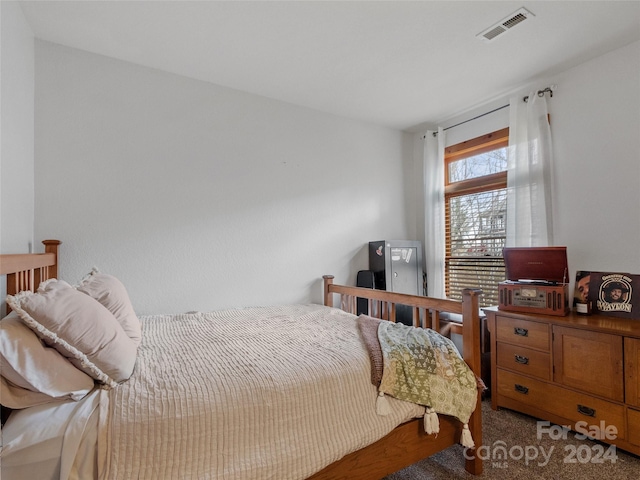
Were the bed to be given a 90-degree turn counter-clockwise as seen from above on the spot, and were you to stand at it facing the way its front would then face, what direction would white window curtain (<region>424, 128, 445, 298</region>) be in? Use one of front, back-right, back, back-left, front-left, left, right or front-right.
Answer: front-right

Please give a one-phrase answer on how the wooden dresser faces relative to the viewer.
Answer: facing the viewer and to the left of the viewer

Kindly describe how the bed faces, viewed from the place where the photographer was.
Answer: facing to the right of the viewer

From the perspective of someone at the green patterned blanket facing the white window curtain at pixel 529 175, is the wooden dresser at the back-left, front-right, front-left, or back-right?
front-right

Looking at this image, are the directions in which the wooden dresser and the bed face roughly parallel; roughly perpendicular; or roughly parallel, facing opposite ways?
roughly parallel, facing opposite ways

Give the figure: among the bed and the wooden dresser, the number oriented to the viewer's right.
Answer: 1
